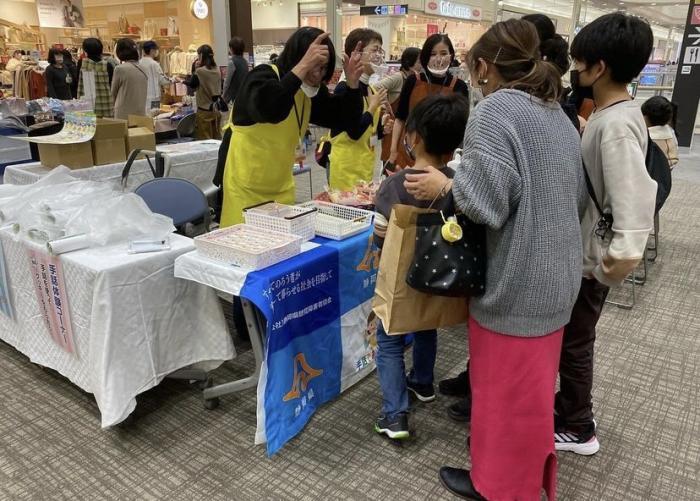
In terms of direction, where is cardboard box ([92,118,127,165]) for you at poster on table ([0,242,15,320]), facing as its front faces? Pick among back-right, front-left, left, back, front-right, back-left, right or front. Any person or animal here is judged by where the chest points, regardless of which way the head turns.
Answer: back

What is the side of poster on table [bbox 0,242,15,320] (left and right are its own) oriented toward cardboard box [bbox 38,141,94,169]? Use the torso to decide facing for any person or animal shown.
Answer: back

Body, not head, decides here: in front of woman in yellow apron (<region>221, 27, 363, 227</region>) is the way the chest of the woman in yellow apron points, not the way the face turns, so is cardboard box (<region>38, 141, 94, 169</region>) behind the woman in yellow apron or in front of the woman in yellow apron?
behind

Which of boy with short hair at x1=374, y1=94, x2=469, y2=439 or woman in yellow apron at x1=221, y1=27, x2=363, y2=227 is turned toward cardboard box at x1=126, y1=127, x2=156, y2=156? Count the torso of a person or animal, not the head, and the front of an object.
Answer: the boy with short hair

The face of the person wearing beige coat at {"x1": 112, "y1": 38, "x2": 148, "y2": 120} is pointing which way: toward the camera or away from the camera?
away from the camera

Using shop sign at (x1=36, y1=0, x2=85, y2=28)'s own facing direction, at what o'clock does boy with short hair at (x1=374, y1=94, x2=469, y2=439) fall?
The boy with short hair is roughly at 12 o'clock from the shop sign.

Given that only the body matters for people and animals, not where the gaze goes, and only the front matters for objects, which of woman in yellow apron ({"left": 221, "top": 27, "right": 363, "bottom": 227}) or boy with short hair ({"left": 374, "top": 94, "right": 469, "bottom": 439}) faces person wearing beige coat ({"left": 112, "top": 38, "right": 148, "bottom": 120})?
the boy with short hair

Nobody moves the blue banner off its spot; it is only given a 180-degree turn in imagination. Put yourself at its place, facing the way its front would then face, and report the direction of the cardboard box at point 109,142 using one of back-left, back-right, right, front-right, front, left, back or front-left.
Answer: front

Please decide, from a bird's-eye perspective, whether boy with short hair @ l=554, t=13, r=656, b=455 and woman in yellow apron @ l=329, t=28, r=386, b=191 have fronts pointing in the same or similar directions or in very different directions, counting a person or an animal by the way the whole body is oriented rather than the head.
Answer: very different directions

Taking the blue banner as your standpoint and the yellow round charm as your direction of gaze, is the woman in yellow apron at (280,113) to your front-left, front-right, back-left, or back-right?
back-left

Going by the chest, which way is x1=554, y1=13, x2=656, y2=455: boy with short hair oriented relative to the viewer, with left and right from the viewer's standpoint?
facing to the left of the viewer
